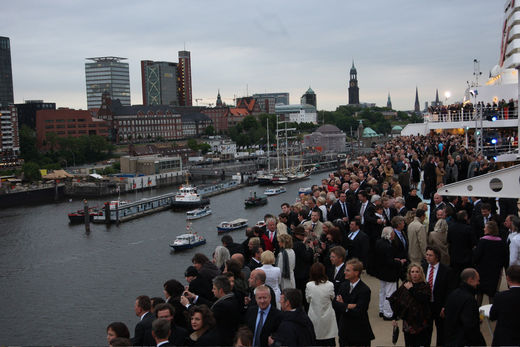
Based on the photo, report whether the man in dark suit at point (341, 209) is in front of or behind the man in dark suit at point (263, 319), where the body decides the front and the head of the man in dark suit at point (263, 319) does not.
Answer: behind

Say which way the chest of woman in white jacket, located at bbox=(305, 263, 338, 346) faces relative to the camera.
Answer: away from the camera
